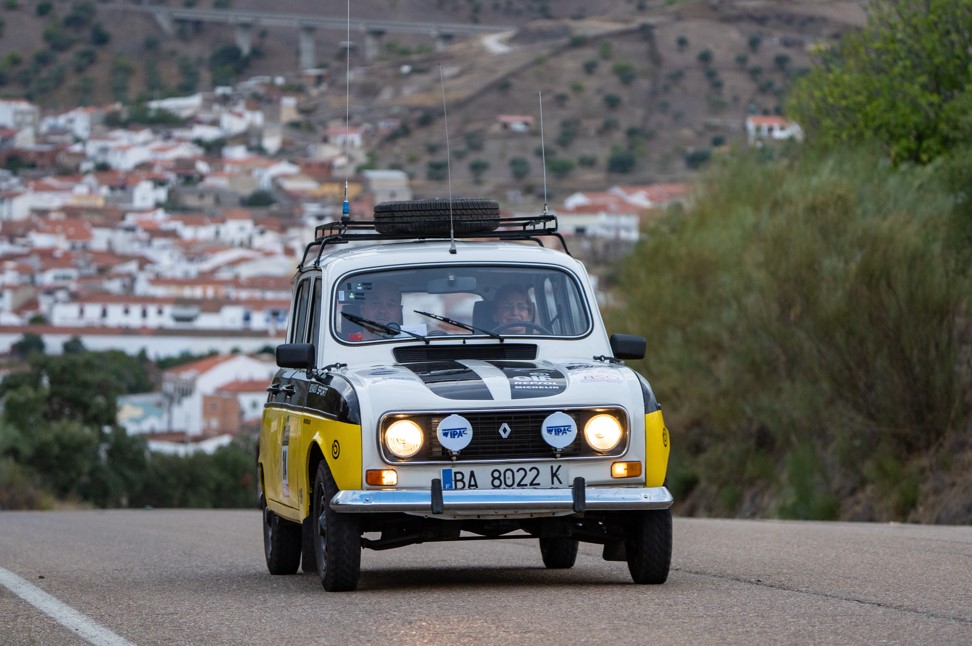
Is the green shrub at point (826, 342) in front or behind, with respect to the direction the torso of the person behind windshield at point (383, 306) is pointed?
behind

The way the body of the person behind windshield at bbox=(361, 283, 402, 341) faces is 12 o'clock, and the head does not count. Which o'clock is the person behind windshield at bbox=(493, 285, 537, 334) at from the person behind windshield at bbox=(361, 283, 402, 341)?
the person behind windshield at bbox=(493, 285, 537, 334) is roughly at 9 o'clock from the person behind windshield at bbox=(361, 283, 402, 341).

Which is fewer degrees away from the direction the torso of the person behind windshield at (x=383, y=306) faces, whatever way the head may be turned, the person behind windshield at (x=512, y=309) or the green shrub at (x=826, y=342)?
the person behind windshield

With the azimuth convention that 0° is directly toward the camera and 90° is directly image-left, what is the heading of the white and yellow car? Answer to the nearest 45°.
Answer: approximately 0°

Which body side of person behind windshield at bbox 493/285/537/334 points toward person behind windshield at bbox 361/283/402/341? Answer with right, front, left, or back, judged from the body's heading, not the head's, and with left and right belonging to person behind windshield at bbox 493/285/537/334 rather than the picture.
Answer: right

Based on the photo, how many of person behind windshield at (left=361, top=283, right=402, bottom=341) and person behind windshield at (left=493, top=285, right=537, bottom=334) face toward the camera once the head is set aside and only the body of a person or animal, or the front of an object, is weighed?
2
